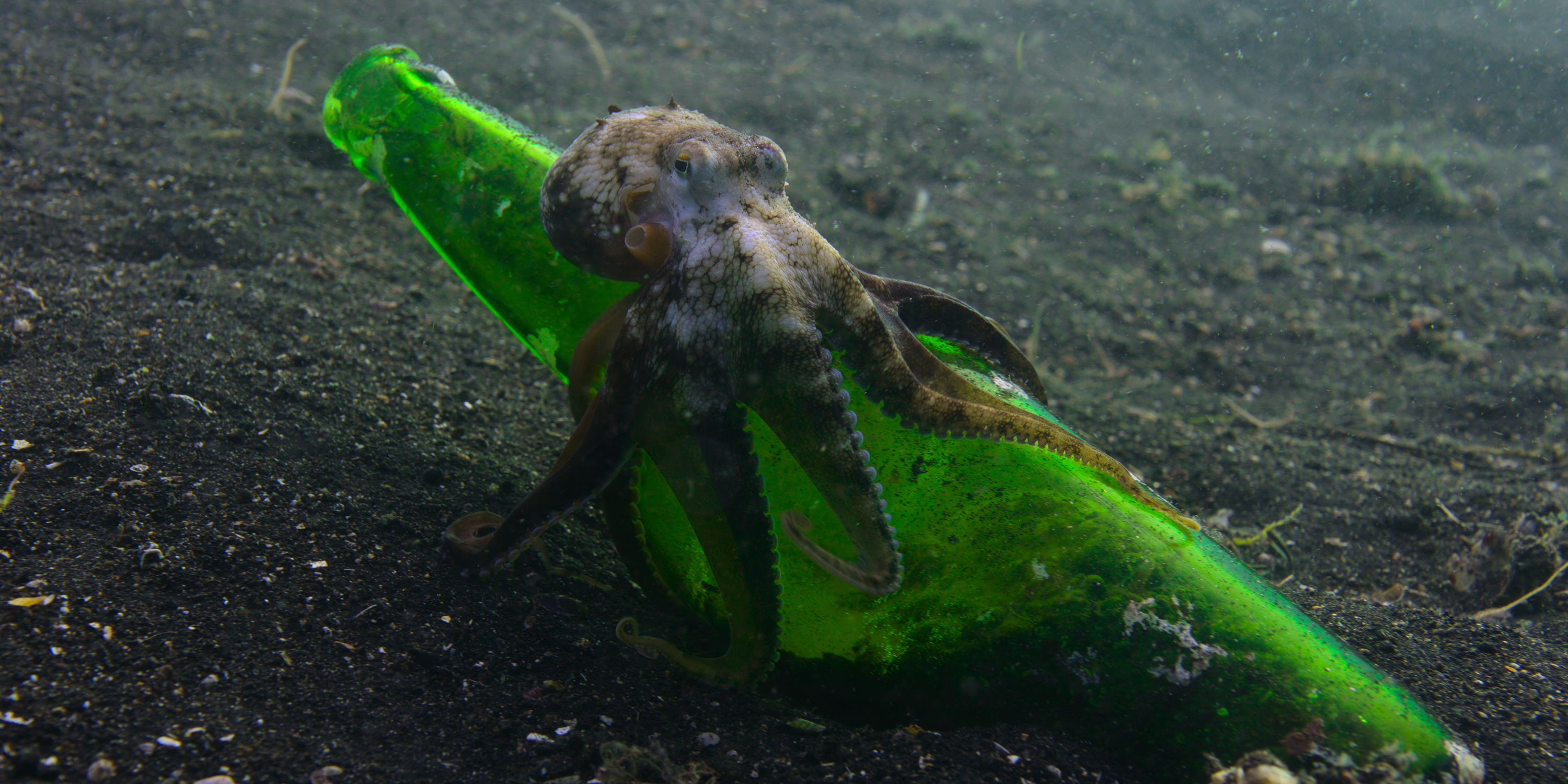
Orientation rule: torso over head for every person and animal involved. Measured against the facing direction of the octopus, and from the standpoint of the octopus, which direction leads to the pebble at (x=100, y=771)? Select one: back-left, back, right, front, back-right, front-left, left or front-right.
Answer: right

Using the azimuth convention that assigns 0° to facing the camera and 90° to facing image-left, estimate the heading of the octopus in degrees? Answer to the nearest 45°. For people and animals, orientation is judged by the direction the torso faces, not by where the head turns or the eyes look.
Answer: approximately 315°
